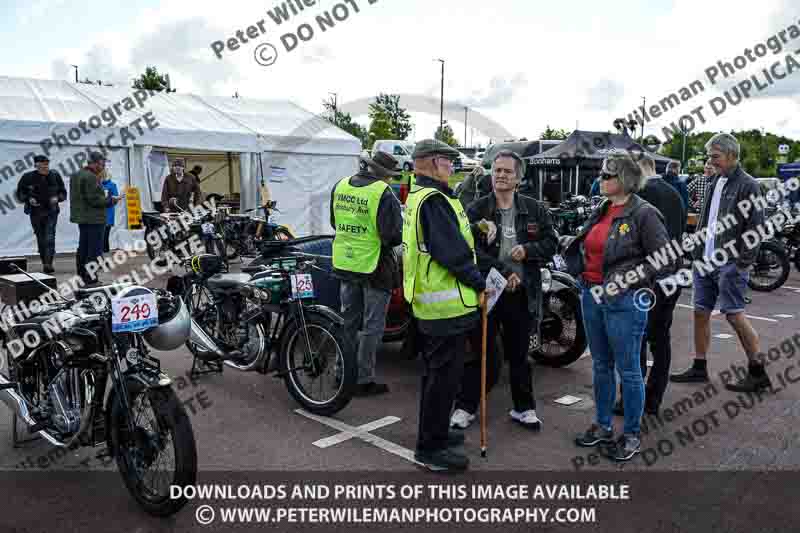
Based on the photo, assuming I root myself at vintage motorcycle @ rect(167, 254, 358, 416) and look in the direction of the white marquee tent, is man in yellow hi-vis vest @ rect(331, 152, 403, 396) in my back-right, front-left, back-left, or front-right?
back-right

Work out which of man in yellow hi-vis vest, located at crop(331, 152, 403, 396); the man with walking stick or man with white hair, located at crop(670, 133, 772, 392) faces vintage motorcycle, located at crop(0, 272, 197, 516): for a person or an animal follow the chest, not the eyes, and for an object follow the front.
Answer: the man with white hair

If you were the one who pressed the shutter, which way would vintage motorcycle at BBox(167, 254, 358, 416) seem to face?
facing the viewer and to the right of the viewer

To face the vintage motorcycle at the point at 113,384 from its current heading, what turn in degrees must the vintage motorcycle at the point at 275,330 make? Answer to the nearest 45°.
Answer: approximately 90° to its right

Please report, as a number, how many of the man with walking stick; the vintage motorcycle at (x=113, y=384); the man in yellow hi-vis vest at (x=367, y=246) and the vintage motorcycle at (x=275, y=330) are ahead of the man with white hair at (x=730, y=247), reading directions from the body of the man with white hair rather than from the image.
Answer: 4

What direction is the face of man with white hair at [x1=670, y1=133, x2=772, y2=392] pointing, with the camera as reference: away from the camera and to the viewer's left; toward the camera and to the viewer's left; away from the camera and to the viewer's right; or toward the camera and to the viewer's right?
toward the camera and to the viewer's left

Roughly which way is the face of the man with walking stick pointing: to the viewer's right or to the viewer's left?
to the viewer's right

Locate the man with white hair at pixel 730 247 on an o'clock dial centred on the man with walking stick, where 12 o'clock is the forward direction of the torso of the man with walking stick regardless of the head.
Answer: The man with white hair is roughly at 11 o'clock from the man with walking stick.

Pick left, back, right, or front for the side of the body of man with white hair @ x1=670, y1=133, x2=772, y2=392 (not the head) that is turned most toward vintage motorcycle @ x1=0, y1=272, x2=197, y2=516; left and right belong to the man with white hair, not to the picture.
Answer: front

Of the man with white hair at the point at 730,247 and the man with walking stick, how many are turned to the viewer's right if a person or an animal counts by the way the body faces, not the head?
1

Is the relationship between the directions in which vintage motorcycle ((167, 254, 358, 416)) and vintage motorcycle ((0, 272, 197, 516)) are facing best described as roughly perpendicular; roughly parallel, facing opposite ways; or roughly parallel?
roughly parallel

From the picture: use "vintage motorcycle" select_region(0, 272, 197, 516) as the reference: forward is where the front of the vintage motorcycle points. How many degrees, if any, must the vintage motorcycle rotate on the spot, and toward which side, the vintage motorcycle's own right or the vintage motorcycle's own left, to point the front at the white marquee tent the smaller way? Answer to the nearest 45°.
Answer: approximately 135° to the vintage motorcycle's own left

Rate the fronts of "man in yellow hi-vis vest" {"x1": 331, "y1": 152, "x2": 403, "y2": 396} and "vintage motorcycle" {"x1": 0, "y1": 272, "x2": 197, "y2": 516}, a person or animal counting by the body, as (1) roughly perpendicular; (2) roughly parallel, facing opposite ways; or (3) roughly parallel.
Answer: roughly perpendicular

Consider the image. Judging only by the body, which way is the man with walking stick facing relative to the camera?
to the viewer's right

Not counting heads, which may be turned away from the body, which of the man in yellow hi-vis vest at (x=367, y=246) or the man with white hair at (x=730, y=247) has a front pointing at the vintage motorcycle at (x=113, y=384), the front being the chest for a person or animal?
the man with white hair

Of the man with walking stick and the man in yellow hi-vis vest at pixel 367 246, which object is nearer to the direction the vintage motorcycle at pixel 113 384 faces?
the man with walking stick
